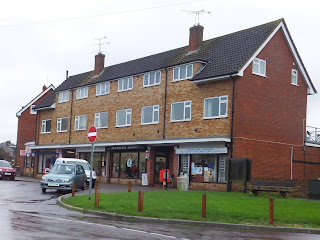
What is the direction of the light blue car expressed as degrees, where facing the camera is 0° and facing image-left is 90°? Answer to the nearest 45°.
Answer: approximately 45°

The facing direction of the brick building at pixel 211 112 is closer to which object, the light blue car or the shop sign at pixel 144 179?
the light blue car

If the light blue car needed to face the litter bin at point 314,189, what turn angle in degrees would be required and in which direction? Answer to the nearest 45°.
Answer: approximately 135° to its left

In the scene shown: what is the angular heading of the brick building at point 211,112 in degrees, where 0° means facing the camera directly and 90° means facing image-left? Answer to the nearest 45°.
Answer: approximately 45°
